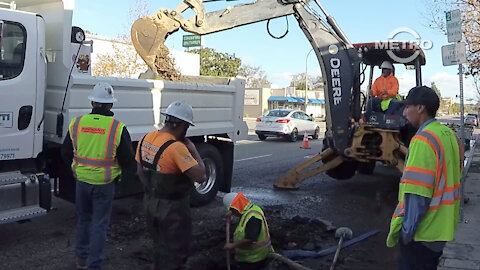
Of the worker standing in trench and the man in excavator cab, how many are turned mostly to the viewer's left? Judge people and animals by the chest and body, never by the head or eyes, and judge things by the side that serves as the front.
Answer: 1

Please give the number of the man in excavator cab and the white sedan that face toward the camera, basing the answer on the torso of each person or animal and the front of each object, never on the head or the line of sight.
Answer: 1

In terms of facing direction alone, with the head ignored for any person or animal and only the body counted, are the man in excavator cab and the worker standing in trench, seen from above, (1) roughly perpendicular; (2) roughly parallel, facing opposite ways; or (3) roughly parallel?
roughly perpendicular

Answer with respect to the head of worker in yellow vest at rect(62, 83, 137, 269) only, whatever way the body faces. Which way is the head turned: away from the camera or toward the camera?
away from the camera
